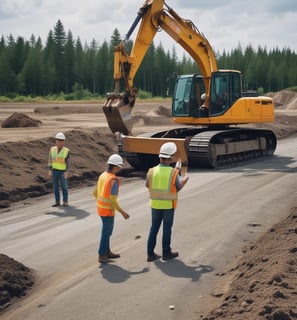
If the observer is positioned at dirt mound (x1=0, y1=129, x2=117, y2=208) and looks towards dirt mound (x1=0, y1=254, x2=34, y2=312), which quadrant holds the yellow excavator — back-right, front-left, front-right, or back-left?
back-left

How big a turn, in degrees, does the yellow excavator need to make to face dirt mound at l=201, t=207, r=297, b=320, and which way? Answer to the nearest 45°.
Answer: approximately 45° to its left

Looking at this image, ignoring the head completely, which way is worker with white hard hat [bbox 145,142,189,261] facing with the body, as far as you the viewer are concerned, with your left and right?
facing away from the viewer and to the right of the viewer

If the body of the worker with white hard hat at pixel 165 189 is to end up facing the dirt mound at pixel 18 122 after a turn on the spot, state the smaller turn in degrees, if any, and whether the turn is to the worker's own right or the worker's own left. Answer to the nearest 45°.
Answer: approximately 45° to the worker's own left

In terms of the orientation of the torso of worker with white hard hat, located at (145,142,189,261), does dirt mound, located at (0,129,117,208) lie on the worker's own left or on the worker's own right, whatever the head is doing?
on the worker's own left

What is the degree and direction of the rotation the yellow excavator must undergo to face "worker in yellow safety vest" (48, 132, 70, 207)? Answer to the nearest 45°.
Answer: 0° — it already faces them

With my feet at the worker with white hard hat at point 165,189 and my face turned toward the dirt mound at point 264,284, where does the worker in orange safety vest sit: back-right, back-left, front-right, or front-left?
back-right

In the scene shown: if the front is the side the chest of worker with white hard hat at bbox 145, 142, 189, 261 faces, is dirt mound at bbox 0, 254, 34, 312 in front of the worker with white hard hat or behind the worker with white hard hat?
behind

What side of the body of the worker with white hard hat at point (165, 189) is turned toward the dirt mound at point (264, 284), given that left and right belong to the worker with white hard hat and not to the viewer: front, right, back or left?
right

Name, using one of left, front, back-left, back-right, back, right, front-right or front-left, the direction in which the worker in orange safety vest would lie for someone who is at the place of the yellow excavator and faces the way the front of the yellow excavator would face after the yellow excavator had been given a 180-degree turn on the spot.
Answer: back-right

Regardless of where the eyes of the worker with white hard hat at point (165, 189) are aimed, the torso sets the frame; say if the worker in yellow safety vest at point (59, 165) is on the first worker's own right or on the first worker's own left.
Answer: on the first worker's own left

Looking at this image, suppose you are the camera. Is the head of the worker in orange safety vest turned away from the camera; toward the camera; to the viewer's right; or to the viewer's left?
to the viewer's right

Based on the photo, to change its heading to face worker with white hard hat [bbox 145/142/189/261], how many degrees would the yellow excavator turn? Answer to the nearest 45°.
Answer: approximately 45° to its left
